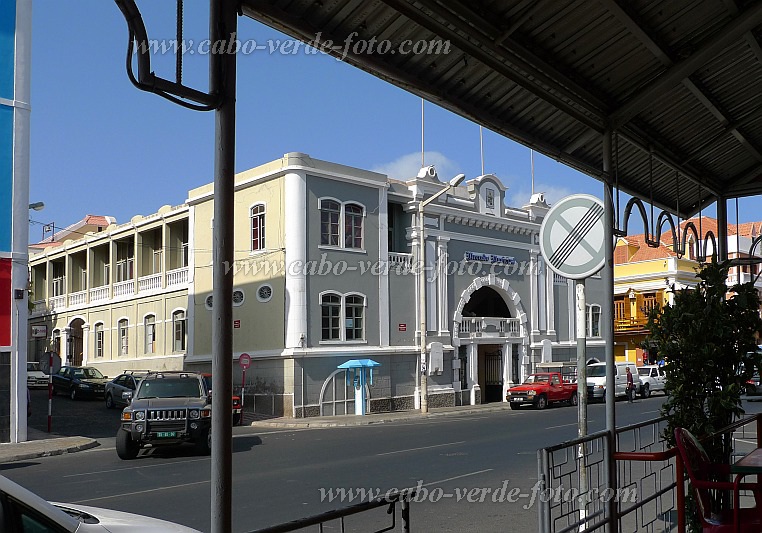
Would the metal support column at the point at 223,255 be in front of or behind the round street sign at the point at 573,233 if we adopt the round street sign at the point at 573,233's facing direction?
in front

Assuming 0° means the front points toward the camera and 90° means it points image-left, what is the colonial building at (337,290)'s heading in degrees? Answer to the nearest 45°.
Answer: approximately 315°

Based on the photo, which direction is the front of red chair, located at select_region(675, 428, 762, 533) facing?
to the viewer's right

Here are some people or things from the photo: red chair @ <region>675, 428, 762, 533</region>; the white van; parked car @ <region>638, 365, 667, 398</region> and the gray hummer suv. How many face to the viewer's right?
1

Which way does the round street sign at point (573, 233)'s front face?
toward the camera

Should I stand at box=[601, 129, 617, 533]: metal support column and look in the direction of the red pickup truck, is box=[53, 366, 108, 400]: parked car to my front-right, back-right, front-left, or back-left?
front-left

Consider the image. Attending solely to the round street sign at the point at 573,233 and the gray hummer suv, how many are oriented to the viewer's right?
0

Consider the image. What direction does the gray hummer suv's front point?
toward the camera

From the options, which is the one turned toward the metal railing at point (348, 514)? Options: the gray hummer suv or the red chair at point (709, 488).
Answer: the gray hummer suv

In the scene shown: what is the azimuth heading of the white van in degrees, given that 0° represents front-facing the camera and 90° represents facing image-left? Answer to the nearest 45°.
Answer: approximately 45°

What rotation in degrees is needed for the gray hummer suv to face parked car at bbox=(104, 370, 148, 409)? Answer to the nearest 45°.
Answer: approximately 180°

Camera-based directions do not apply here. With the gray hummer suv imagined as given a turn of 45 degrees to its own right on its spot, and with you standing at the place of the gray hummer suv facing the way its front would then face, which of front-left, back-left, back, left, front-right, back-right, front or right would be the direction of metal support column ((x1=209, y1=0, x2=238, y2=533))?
front-left

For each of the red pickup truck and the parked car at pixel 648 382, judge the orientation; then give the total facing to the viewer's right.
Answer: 0
